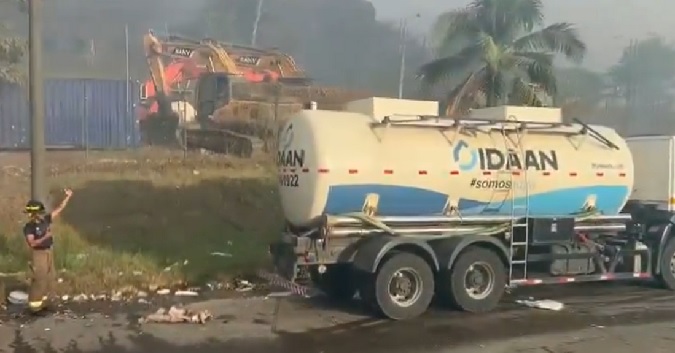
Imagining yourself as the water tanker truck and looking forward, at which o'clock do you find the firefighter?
The firefighter is roughly at 7 o'clock from the water tanker truck.

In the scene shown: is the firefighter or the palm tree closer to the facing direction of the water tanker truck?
the palm tree

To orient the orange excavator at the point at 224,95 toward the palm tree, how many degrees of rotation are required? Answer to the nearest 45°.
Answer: approximately 135° to its left

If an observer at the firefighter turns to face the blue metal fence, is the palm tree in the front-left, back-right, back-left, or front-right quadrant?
front-right

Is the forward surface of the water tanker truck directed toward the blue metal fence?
no

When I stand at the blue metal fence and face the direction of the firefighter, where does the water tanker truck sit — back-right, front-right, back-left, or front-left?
front-left

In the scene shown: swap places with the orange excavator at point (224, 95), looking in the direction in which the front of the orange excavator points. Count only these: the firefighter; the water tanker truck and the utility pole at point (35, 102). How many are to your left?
3

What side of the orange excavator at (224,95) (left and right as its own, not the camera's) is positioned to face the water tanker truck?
left

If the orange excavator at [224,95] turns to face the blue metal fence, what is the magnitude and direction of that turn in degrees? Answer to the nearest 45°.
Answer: approximately 45° to its left

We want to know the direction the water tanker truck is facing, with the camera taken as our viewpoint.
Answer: facing away from the viewer and to the right of the viewer

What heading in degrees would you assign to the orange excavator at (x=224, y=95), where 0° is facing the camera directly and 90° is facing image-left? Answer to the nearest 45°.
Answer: approximately 90°

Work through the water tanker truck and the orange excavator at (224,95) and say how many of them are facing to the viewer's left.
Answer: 1

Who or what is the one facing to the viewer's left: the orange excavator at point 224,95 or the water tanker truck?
the orange excavator
